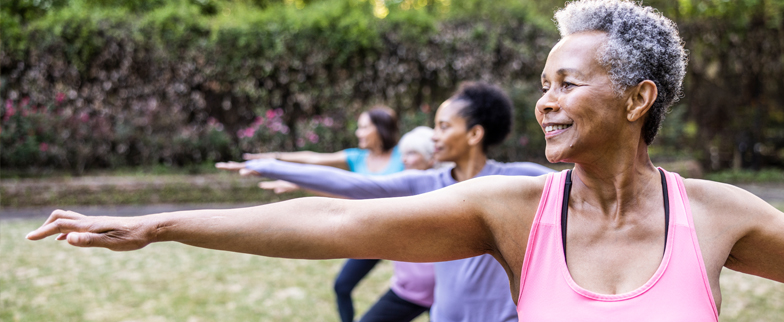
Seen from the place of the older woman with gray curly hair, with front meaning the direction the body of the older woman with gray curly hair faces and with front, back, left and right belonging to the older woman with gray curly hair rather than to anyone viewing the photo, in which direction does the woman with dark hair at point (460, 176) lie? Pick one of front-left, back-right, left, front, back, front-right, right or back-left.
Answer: back

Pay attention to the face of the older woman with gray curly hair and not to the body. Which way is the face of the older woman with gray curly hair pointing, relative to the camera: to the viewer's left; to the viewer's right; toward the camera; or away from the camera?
to the viewer's left

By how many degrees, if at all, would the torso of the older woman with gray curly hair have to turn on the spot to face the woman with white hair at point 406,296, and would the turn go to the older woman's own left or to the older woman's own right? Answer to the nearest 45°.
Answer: approximately 180°

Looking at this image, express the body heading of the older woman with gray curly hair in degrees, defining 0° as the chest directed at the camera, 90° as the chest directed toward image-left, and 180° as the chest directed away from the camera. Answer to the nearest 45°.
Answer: approximately 0°

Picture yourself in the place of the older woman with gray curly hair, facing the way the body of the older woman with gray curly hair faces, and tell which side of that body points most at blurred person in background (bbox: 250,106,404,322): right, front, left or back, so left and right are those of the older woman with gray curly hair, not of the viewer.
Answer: back
